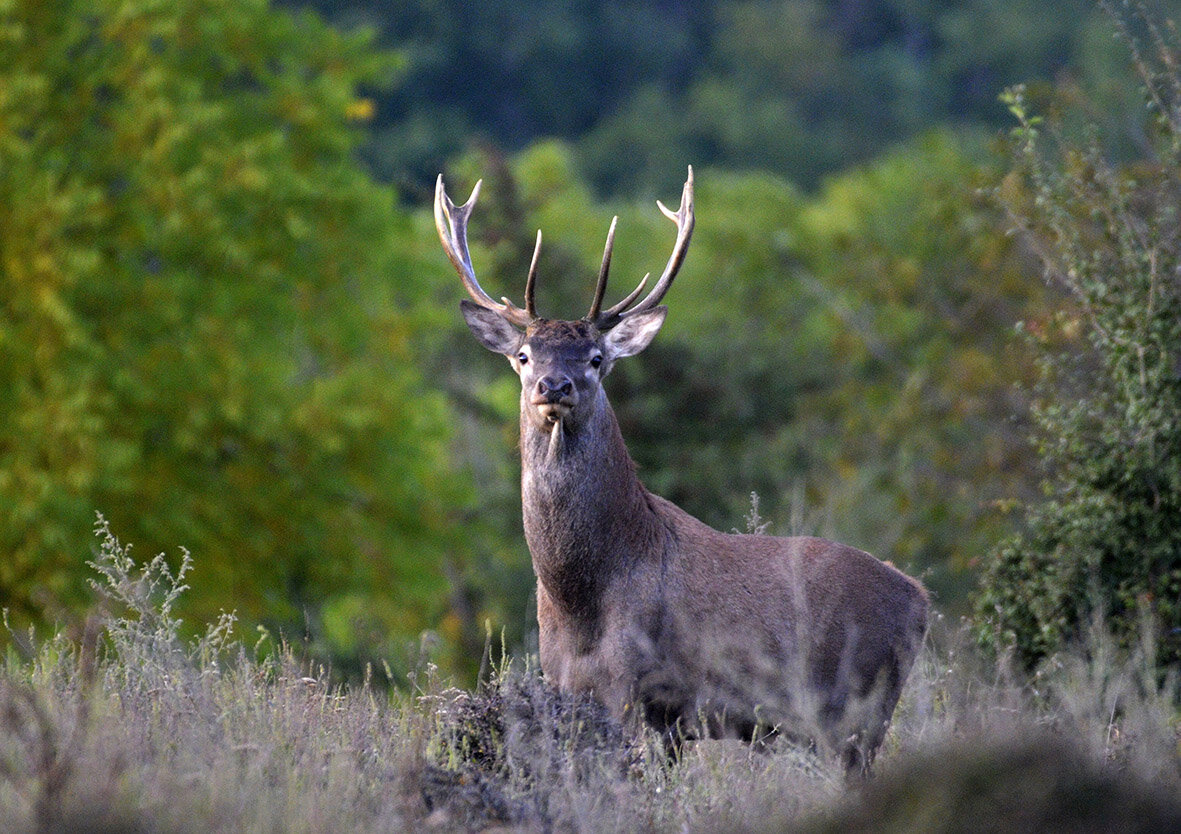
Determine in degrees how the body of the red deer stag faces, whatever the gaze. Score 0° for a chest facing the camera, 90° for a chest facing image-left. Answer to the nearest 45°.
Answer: approximately 45°

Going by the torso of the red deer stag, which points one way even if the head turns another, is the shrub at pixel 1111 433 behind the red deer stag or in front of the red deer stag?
behind
